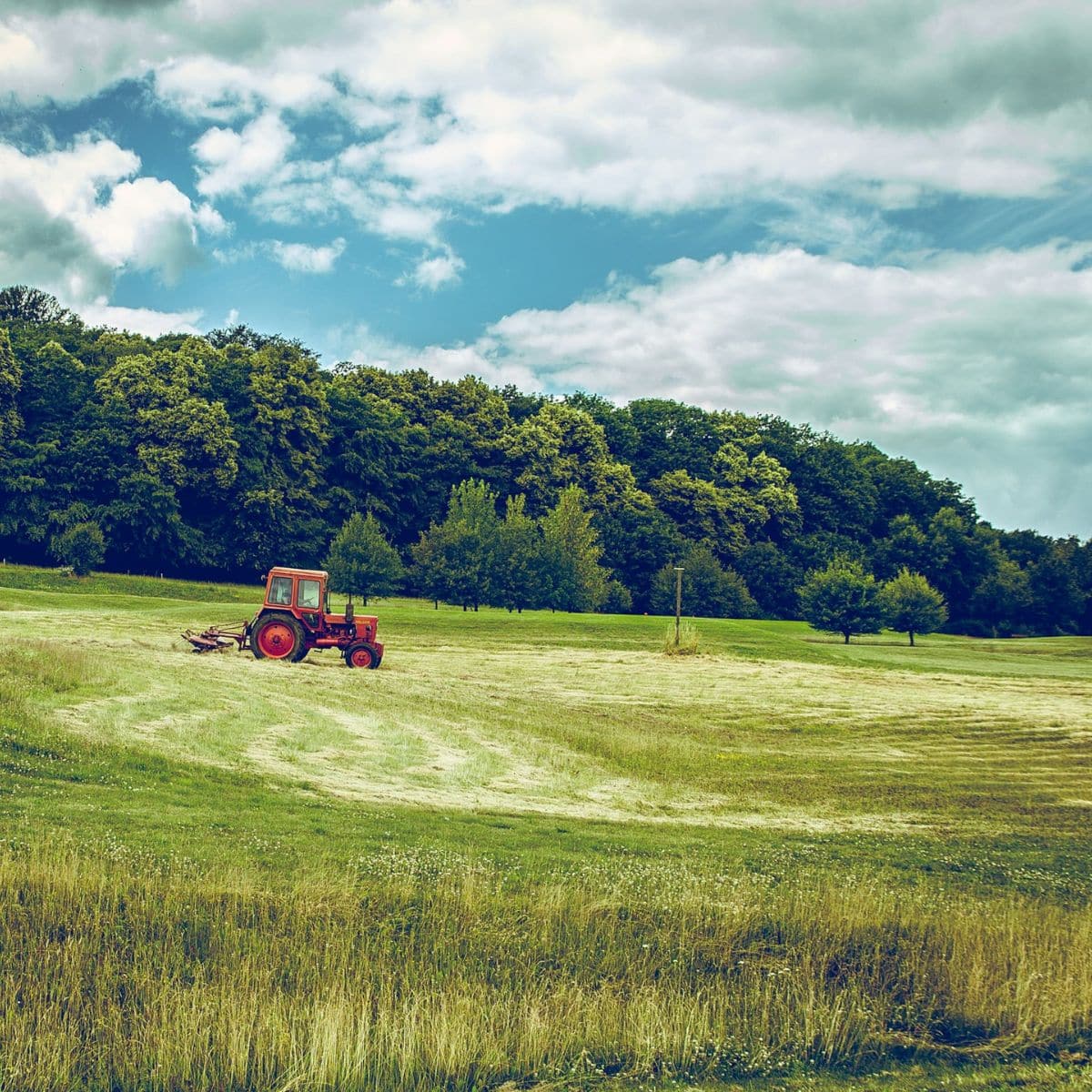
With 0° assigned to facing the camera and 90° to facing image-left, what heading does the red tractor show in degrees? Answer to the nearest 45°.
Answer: approximately 270°
